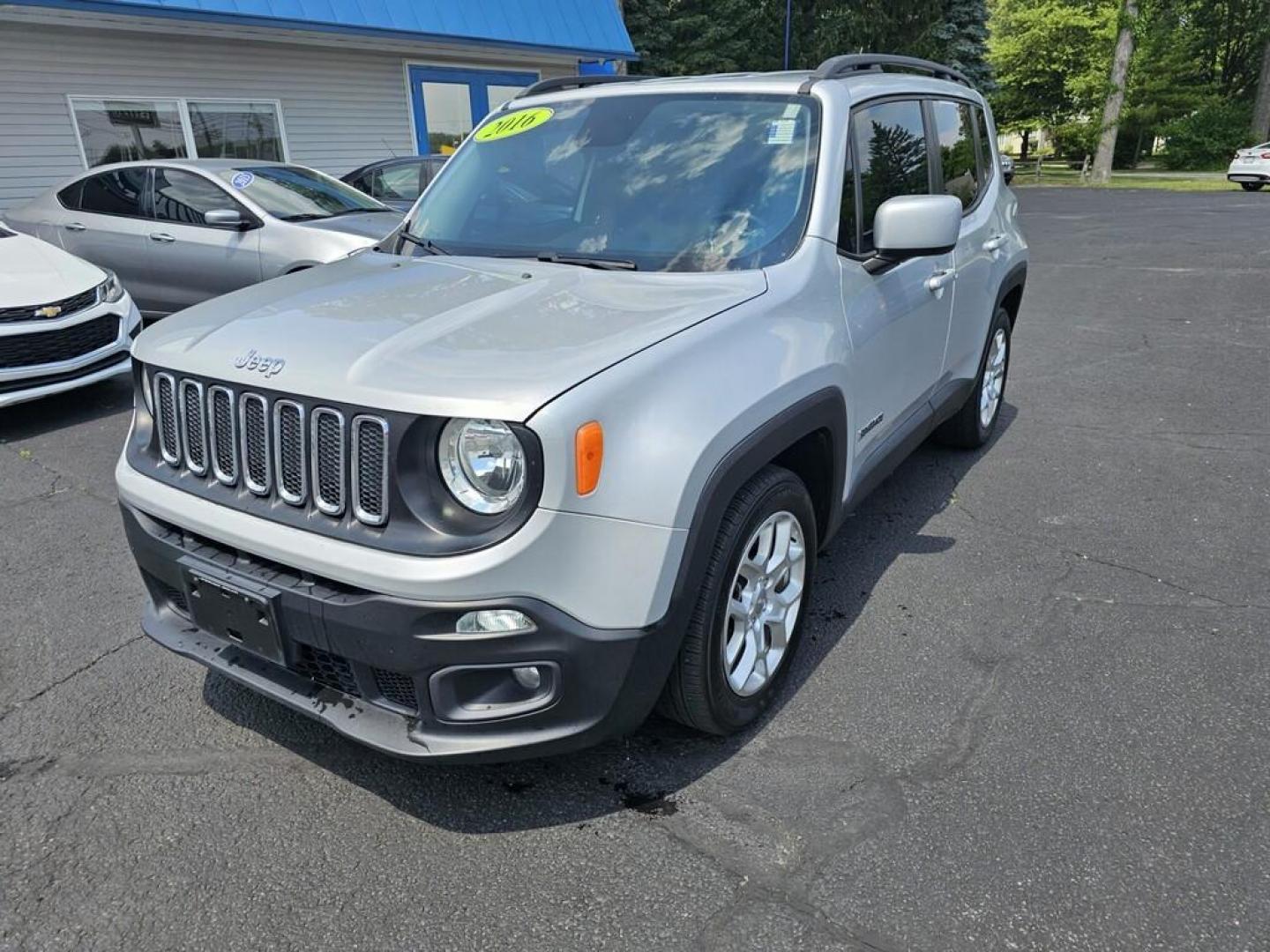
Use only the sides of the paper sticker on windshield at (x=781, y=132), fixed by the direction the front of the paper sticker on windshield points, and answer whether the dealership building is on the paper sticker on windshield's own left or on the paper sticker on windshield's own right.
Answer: on the paper sticker on windshield's own right

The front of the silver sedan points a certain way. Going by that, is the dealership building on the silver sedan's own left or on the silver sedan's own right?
on the silver sedan's own left

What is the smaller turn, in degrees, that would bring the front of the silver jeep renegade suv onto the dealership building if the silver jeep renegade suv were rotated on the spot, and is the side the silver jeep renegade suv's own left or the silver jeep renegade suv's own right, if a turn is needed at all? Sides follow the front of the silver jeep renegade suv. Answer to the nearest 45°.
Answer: approximately 135° to the silver jeep renegade suv's own right

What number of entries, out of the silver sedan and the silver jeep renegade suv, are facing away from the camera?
0

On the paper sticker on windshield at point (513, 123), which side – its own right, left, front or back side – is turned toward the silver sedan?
right

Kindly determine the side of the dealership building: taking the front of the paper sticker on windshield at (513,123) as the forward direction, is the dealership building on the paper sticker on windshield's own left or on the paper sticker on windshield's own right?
on the paper sticker on windshield's own right

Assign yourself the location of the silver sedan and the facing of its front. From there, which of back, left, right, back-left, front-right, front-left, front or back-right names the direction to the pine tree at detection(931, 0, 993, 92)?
left

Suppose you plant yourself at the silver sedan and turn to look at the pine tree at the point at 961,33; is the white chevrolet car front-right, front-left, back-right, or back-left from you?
back-right

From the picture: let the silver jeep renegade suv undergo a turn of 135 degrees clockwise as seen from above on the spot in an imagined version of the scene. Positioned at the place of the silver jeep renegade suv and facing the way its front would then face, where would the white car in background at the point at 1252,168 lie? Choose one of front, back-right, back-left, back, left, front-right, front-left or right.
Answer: front-right

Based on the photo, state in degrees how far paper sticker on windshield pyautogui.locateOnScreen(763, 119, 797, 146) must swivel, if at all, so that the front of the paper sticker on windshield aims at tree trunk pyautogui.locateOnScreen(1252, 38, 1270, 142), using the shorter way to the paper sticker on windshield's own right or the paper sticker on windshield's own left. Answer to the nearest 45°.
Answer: approximately 180°

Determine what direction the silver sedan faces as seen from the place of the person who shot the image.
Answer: facing the viewer and to the right of the viewer

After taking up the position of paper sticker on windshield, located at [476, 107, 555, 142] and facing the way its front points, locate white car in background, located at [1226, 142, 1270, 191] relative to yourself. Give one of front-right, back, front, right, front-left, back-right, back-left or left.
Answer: back

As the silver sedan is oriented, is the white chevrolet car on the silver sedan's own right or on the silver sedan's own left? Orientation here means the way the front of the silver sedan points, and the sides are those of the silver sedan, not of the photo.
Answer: on the silver sedan's own right

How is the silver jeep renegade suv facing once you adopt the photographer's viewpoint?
facing the viewer and to the left of the viewer

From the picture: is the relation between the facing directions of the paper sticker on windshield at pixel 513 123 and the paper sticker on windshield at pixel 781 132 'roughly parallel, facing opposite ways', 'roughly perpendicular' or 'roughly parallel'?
roughly parallel

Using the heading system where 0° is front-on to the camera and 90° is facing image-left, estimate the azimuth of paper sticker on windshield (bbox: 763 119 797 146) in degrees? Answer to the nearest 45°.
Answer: approximately 45°

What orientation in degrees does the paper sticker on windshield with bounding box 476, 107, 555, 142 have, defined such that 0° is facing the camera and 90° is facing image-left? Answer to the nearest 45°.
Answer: approximately 45°
